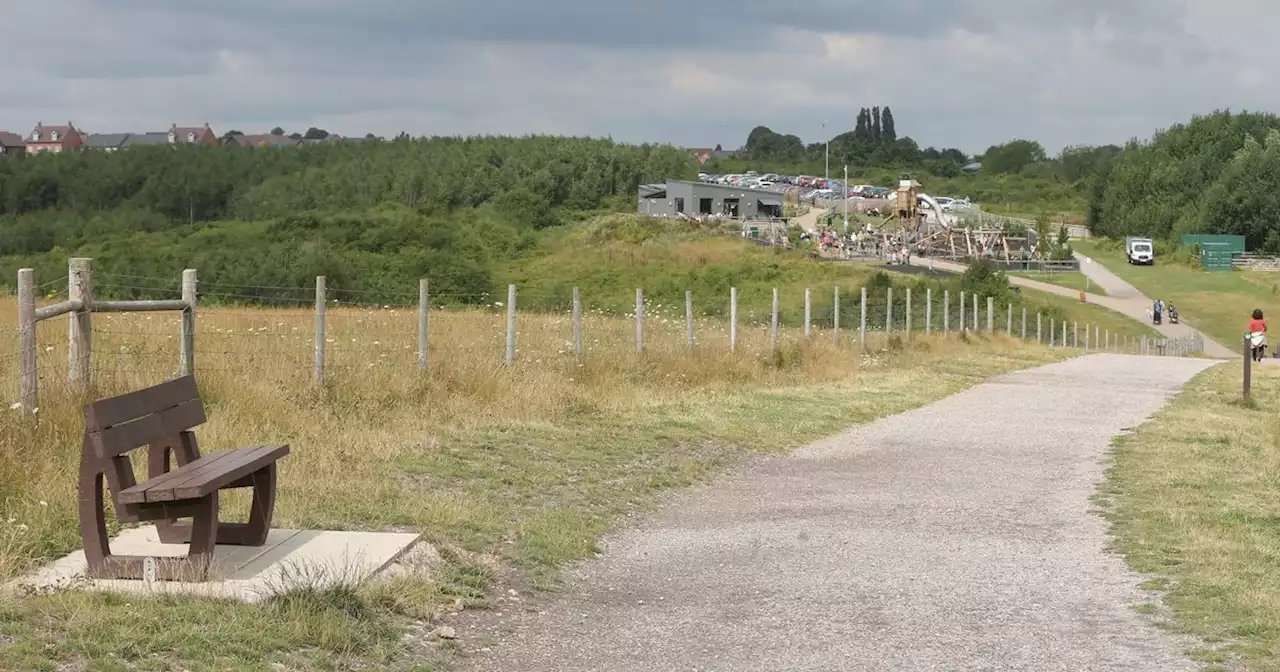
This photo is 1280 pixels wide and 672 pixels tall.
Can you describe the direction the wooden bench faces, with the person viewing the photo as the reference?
facing to the right of the viewer

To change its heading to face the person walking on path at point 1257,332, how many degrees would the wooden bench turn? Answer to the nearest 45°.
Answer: approximately 45° to its left
